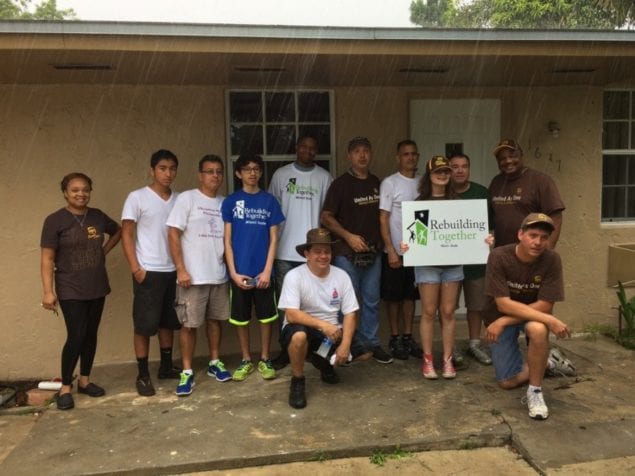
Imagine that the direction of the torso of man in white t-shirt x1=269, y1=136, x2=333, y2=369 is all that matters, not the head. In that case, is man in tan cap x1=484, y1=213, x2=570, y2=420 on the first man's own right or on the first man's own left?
on the first man's own left

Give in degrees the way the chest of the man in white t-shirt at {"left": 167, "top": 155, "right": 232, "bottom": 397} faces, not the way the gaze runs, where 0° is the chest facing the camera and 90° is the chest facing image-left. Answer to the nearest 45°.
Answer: approximately 315°

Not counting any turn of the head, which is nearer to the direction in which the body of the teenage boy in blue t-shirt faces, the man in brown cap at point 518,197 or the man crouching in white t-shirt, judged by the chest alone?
the man crouching in white t-shirt

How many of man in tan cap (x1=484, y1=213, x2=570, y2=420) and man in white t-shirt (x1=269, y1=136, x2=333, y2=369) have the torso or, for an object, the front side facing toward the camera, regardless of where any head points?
2

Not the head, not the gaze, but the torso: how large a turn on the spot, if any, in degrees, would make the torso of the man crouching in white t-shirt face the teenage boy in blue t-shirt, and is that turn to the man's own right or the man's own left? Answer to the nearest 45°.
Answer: approximately 135° to the man's own right

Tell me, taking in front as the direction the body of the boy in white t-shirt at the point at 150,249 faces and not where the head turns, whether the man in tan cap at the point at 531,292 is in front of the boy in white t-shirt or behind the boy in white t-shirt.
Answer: in front

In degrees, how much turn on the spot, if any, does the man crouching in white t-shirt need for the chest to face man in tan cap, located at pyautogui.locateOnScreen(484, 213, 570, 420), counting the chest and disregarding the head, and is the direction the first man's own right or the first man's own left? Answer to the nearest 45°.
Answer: approximately 90° to the first man's own left

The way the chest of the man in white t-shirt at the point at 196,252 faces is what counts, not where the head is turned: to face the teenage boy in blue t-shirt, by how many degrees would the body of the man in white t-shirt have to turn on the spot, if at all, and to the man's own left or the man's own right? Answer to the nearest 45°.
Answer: approximately 45° to the man's own left

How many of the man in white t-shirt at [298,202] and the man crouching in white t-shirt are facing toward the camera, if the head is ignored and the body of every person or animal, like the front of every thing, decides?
2

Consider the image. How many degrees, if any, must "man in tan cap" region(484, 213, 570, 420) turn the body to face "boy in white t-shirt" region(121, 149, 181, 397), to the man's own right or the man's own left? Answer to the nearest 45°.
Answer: approximately 90° to the man's own right
